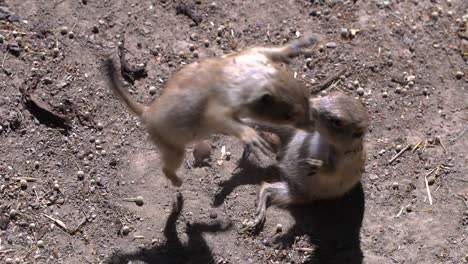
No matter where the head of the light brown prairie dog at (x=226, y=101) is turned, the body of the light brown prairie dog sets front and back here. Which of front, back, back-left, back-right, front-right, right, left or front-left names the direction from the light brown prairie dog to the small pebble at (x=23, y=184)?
back

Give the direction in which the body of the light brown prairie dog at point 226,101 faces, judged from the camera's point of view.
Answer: to the viewer's right

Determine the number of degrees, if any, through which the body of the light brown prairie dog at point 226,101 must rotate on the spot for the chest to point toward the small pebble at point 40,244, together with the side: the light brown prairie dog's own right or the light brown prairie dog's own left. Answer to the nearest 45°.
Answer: approximately 180°
